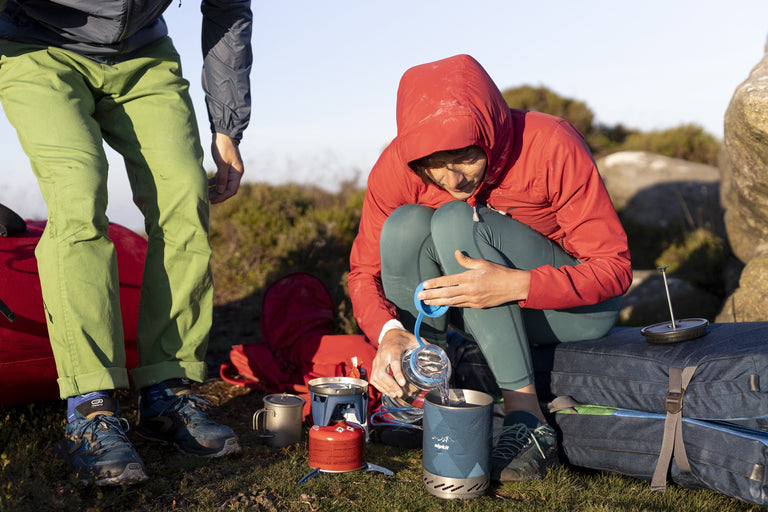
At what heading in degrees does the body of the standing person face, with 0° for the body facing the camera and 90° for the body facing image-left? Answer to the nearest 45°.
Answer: approximately 315°

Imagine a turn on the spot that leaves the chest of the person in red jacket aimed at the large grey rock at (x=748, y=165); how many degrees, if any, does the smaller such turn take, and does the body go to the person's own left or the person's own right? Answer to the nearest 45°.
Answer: approximately 180°

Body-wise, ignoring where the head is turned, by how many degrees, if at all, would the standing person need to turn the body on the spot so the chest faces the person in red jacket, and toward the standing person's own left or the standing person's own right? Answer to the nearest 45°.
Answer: approximately 45° to the standing person's own left

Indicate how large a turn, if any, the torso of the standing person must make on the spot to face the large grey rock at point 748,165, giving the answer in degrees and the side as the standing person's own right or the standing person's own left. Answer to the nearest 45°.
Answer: approximately 45° to the standing person's own left

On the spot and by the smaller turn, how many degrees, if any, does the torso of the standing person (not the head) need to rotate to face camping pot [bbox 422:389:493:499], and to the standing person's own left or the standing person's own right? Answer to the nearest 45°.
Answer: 0° — they already face it

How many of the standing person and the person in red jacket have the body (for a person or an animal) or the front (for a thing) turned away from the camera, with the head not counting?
0

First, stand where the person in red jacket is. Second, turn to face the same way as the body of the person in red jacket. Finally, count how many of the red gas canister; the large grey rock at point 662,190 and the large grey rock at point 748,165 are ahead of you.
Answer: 1

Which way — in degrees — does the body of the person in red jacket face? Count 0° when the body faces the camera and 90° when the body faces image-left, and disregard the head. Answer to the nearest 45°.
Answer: approximately 45°

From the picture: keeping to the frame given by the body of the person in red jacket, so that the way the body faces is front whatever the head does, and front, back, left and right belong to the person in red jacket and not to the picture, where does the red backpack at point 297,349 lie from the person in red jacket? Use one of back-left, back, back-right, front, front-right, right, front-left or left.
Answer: right

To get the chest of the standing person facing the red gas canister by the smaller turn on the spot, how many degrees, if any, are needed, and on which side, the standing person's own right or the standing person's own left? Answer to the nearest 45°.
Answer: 0° — they already face it

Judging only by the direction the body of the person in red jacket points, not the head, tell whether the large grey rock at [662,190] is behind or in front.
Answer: behind

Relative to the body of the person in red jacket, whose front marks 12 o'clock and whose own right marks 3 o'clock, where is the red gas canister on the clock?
The red gas canister is roughly at 12 o'clock from the person in red jacket.
